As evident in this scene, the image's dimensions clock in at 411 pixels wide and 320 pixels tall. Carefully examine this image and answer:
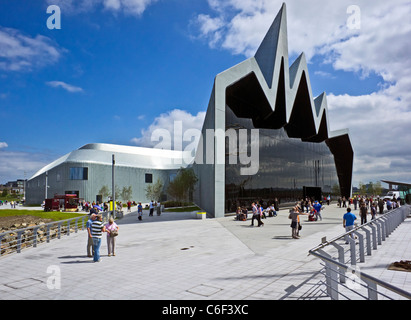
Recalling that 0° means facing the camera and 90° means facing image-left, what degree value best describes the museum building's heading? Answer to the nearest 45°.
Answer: approximately 315°

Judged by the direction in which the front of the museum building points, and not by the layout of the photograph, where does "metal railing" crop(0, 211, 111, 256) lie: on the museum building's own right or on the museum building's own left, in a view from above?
on the museum building's own right

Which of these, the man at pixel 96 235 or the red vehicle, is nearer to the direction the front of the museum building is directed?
the man

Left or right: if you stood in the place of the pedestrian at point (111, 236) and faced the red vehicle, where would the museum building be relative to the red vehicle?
right

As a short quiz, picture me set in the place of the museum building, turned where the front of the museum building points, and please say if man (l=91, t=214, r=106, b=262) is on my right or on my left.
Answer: on my right

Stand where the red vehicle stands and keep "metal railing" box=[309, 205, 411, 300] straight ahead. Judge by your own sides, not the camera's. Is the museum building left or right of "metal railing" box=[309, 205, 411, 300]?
left

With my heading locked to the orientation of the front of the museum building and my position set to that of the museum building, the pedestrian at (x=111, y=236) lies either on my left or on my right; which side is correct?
on my right

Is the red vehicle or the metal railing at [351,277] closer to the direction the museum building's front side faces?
the metal railing
